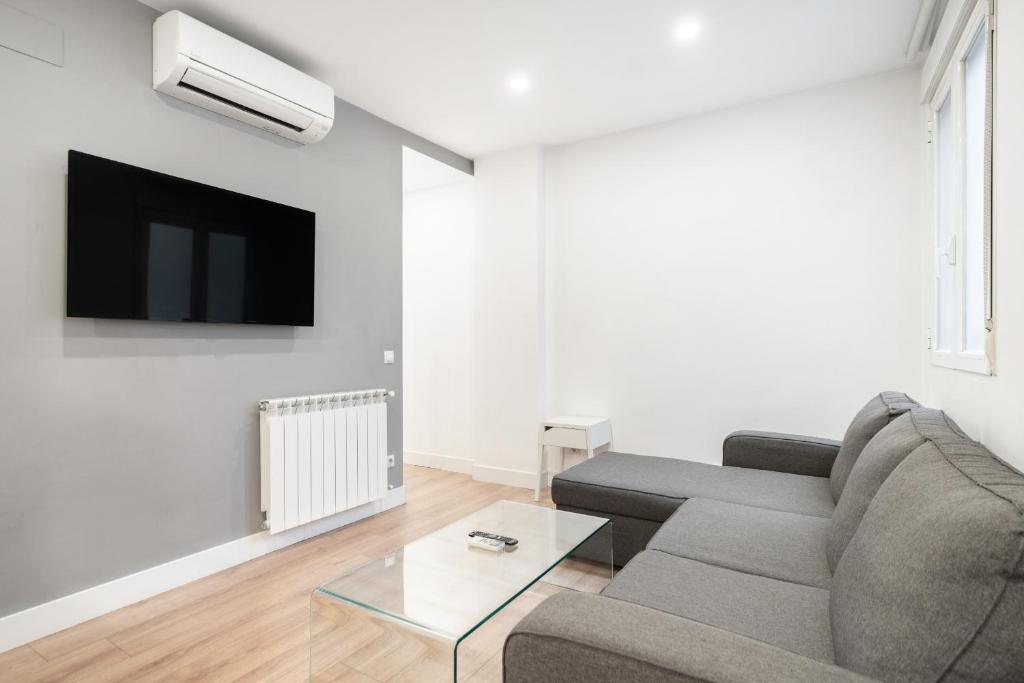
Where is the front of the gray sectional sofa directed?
to the viewer's left

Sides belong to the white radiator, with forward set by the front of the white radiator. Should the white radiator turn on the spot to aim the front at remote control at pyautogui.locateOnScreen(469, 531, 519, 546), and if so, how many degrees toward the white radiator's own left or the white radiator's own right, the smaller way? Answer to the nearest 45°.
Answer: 0° — it already faces it

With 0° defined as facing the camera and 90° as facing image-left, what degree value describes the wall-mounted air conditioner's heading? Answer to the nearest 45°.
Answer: approximately 315°

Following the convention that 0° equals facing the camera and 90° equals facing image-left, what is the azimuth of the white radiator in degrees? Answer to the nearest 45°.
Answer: approximately 315°

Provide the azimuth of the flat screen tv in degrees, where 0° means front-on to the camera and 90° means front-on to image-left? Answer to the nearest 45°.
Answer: approximately 315°

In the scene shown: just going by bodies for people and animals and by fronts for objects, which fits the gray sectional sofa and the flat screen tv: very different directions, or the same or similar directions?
very different directions
